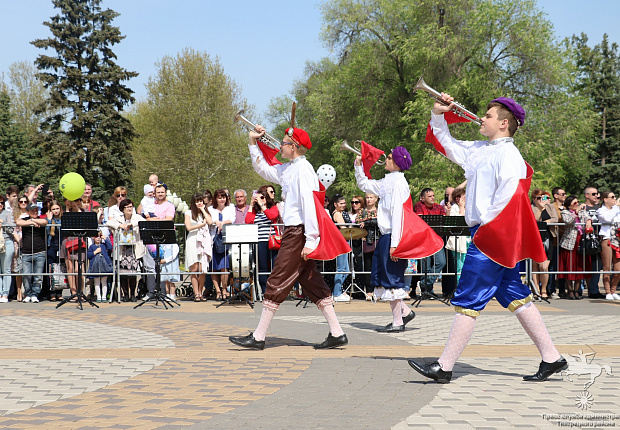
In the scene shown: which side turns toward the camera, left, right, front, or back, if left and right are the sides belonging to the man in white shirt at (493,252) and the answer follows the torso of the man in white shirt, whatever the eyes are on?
left

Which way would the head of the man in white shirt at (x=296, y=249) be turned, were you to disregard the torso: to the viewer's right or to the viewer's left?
to the viewer's left

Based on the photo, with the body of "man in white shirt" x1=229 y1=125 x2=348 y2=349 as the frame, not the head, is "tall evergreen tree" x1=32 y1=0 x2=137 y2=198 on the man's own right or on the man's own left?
on the man's own right

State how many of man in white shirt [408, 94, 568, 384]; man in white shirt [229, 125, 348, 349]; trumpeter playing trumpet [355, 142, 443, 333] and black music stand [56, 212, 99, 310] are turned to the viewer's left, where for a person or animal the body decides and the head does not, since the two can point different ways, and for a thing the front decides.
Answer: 3

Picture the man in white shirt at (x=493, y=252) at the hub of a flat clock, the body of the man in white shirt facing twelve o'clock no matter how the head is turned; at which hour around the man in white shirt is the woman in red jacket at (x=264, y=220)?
The woman in red jacket is roughly at 2 o'clock from the man in white shirt.

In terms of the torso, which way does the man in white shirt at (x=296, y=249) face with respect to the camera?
to the viewer's left

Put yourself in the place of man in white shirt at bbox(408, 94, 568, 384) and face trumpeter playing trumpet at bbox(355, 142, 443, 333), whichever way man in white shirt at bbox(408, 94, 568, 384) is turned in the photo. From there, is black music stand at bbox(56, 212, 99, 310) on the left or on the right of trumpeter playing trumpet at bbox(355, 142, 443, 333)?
left
